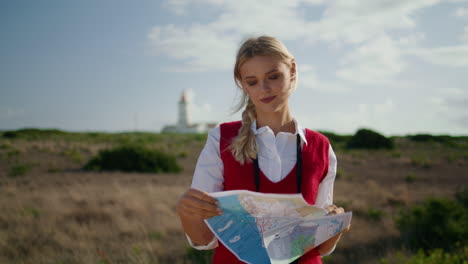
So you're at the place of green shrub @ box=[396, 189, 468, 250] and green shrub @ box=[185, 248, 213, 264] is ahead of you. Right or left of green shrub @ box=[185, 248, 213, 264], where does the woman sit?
left

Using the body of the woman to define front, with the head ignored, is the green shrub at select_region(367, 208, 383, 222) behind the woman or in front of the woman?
behind

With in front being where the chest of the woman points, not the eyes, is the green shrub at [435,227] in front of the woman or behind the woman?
behind

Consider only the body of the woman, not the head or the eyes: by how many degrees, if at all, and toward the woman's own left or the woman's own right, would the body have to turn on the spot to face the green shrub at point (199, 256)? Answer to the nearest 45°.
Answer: approximately 180°

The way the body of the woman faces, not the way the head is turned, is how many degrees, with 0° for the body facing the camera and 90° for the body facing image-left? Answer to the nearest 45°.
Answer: approximately 0°
